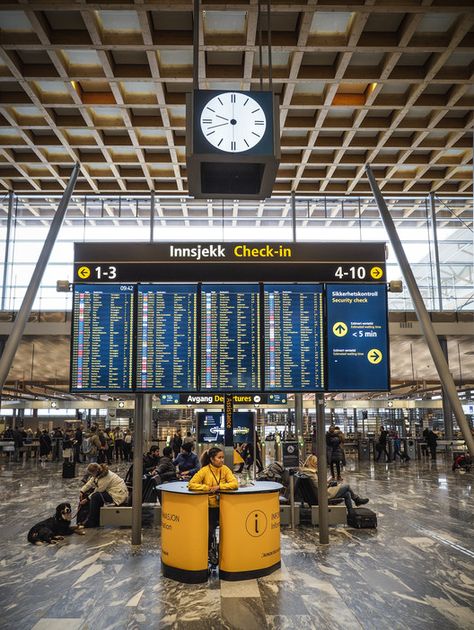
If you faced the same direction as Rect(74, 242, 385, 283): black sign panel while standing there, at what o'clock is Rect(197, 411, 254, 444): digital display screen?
The digital display screen is roughly at 6 o'clock from the black sign panel.

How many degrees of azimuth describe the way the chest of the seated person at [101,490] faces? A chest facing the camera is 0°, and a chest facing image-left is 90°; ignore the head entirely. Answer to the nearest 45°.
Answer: approximately 90°

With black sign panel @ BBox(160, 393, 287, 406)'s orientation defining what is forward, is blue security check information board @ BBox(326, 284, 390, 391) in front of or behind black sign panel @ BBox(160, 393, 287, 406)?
in front
